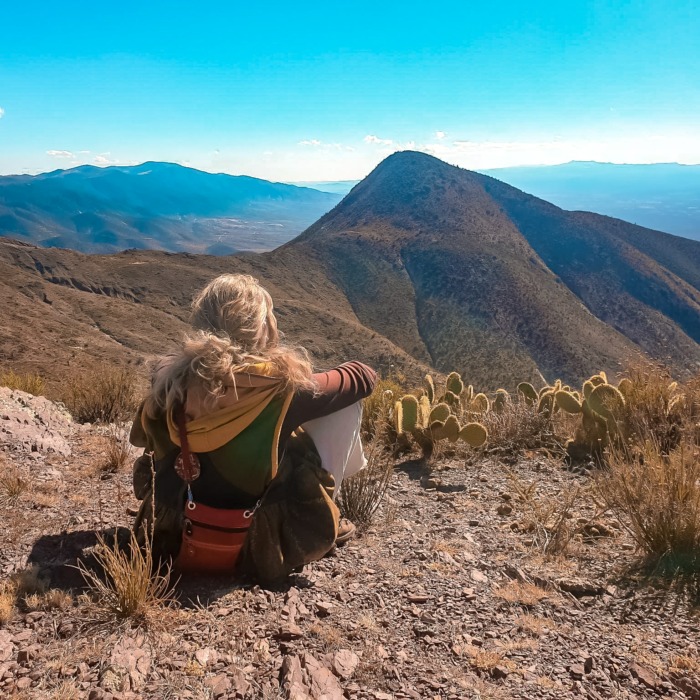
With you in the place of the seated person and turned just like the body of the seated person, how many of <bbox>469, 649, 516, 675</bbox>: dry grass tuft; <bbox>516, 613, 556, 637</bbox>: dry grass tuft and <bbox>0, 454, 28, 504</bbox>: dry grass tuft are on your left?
1

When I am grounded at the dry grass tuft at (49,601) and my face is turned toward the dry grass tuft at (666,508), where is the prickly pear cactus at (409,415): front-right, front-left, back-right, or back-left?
front-left

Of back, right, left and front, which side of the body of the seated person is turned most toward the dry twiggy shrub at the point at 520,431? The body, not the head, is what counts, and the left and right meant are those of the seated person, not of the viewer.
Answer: front

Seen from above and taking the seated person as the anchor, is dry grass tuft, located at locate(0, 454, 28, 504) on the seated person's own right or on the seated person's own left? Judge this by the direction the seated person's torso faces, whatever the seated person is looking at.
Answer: on the seated person's own left

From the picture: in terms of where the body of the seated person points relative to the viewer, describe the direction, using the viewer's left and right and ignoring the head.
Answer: facing away from the viewer and to the right of the viewer

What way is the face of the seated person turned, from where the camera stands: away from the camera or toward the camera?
away from the camera

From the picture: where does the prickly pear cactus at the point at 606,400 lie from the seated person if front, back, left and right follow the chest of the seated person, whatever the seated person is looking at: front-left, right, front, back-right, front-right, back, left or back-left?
front

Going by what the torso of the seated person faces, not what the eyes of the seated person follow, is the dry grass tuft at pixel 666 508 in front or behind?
in front

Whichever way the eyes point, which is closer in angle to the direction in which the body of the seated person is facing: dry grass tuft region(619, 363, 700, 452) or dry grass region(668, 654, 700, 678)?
the dry grass tuft

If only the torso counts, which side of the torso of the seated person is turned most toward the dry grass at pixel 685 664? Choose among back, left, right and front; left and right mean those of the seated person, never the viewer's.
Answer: right
